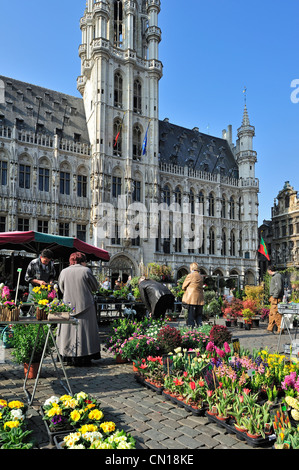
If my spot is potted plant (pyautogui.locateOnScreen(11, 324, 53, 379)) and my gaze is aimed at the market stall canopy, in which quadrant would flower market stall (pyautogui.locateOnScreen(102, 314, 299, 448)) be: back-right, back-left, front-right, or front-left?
back-right

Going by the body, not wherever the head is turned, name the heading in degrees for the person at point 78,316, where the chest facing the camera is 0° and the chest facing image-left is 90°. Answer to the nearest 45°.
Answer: approximately 180°

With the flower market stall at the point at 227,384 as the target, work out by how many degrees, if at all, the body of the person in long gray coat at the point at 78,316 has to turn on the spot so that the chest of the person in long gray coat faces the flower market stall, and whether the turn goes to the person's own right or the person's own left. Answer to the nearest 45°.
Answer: approximately 135° to the person's own right

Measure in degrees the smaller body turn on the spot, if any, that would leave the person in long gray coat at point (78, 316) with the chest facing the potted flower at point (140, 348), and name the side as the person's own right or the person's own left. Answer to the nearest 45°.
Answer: approximately 90° to the person's own right

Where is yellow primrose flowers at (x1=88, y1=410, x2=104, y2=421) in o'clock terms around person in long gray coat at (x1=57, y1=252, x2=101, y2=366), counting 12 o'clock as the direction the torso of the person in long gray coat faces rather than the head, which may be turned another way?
The yellow primrose flowers is roughly at 6 o'clock from the person in long gray coat.

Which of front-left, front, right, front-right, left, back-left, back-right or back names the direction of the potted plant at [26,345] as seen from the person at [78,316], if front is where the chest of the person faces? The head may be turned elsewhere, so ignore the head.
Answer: back-left

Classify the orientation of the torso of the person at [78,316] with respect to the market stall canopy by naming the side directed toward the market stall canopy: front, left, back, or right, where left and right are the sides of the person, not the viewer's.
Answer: front

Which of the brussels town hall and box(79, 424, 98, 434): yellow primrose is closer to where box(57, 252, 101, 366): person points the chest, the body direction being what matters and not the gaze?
the brussels town hall

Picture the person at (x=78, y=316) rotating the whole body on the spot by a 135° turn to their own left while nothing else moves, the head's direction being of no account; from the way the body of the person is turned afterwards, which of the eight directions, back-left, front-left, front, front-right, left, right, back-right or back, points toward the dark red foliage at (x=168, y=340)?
back-left

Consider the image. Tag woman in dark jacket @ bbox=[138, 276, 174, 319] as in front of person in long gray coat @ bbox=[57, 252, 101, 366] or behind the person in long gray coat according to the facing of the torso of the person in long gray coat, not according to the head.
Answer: in front

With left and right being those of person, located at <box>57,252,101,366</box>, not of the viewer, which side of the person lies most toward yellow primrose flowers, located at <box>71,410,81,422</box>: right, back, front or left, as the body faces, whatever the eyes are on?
back

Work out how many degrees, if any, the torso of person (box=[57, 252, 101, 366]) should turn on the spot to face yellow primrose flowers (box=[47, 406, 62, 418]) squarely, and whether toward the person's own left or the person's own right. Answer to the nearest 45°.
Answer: approximately 180°
